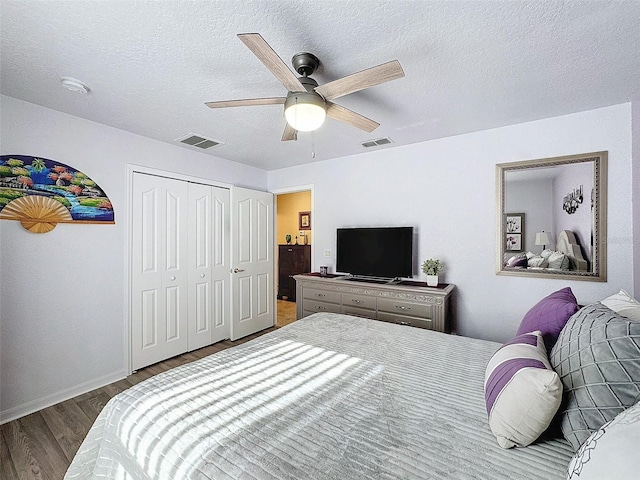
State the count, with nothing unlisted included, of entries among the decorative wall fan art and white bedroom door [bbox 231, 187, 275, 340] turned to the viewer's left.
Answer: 0

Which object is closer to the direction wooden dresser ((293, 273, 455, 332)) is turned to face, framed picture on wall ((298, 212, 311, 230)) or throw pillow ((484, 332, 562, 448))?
the throw pillow

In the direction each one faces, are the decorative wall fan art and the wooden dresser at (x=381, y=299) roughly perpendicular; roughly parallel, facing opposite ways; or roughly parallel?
roughly perpendicular

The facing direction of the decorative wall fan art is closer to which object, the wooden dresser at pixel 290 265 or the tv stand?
the tv stand

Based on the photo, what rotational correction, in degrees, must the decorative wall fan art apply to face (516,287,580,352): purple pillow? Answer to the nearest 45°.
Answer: approximately 45° to its left

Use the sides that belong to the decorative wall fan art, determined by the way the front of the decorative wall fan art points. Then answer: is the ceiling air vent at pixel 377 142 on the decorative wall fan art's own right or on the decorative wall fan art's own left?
on the decorative wall fan art's own left
